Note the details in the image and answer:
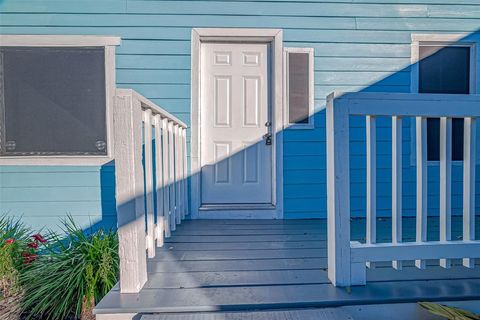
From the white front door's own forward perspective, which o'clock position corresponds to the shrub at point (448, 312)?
The shrub is roughly at 11 o'clock from the white front door.

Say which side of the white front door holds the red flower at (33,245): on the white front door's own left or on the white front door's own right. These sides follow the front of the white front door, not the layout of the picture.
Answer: on the white front door's own right

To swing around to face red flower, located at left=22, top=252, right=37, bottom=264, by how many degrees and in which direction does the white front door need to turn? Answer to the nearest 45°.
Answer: approximately 45° to its right

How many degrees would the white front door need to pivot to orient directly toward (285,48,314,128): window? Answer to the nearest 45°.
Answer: approximately 90° to its left

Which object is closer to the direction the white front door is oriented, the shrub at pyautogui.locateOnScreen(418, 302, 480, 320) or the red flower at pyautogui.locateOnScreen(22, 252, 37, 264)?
the shrub

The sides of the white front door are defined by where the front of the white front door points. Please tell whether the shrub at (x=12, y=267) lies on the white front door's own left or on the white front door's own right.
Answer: on the white front door's own right

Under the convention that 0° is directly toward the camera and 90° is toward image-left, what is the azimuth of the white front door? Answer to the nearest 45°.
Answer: approximately 0°

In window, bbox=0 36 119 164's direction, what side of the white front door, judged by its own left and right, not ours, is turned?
right
